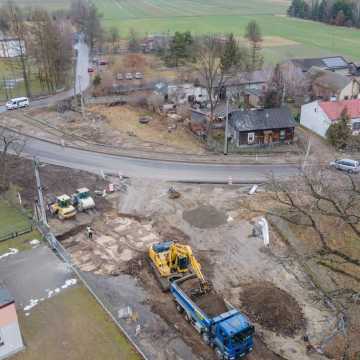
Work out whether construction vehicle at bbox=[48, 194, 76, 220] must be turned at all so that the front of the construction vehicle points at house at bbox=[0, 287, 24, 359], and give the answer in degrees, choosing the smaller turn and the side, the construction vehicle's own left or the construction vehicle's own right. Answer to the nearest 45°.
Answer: approximately 45° to the construction vehicle's own right

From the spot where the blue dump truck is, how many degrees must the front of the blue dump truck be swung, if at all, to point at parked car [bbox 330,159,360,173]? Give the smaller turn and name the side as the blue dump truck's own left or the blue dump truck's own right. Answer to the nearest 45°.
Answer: approximately 90° to the blue dump truck's own left

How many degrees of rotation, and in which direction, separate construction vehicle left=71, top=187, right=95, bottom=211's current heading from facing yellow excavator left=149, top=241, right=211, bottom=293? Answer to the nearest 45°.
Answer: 0° — it already faces it

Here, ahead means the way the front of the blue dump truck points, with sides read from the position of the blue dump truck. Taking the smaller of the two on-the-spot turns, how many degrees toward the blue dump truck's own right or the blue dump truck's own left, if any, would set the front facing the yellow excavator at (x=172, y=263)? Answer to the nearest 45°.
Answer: approximately 180°

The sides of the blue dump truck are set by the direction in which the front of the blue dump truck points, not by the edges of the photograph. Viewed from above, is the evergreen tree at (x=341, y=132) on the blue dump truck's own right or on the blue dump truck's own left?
on the blue dump truck's own left

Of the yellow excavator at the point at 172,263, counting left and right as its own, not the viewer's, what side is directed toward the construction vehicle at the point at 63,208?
back

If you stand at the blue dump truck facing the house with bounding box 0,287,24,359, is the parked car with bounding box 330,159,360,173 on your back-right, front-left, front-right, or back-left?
back-right

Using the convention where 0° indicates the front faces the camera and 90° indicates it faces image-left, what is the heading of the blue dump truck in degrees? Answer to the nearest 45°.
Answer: approximately 315°

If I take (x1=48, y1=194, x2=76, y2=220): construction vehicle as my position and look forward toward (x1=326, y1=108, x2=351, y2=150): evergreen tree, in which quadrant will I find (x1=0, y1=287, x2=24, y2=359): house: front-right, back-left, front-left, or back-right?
back-right
